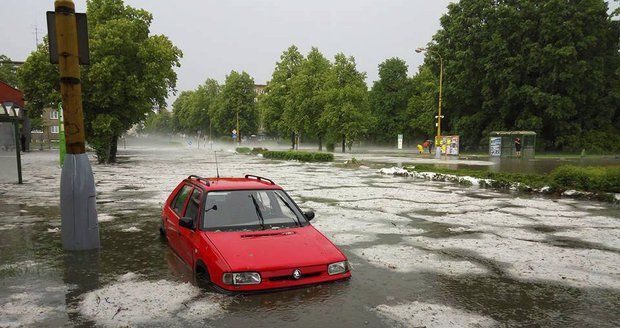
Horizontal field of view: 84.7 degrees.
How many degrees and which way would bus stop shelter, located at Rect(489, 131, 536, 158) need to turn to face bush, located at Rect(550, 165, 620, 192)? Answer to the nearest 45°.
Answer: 0° — it already faces it

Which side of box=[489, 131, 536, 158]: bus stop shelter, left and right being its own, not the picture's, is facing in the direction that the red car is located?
front

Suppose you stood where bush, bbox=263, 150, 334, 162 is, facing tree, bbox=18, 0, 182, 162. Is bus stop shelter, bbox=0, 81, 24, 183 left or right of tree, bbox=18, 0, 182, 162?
left

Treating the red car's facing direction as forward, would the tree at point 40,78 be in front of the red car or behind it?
behind

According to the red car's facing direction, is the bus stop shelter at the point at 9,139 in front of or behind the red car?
behind

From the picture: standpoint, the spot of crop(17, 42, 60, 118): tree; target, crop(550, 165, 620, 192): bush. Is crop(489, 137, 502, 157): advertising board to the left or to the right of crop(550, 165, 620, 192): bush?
left

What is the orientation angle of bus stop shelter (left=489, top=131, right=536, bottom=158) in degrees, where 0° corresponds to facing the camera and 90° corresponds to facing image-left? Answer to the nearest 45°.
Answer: approximately 0°

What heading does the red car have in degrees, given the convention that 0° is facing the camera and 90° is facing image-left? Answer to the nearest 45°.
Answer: approximately 315°

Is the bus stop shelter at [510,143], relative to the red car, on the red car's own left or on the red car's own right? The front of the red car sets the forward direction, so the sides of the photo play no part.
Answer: on the red car's own left

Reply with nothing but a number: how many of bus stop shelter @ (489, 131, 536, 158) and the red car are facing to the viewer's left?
0

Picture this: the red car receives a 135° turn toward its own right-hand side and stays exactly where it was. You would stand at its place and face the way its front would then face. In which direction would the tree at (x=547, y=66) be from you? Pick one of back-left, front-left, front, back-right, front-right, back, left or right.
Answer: back-right

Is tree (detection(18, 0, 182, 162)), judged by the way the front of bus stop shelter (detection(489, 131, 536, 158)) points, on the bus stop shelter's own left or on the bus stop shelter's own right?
on the bus stop shelter's own right

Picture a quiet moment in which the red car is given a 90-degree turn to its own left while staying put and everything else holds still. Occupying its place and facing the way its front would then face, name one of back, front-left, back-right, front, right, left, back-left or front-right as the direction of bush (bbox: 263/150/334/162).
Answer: front-left

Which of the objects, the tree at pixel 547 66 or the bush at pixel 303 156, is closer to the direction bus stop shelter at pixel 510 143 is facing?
the bush

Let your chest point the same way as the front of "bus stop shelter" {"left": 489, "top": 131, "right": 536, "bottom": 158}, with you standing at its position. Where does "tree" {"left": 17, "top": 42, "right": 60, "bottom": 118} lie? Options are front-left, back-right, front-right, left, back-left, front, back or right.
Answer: front-right
